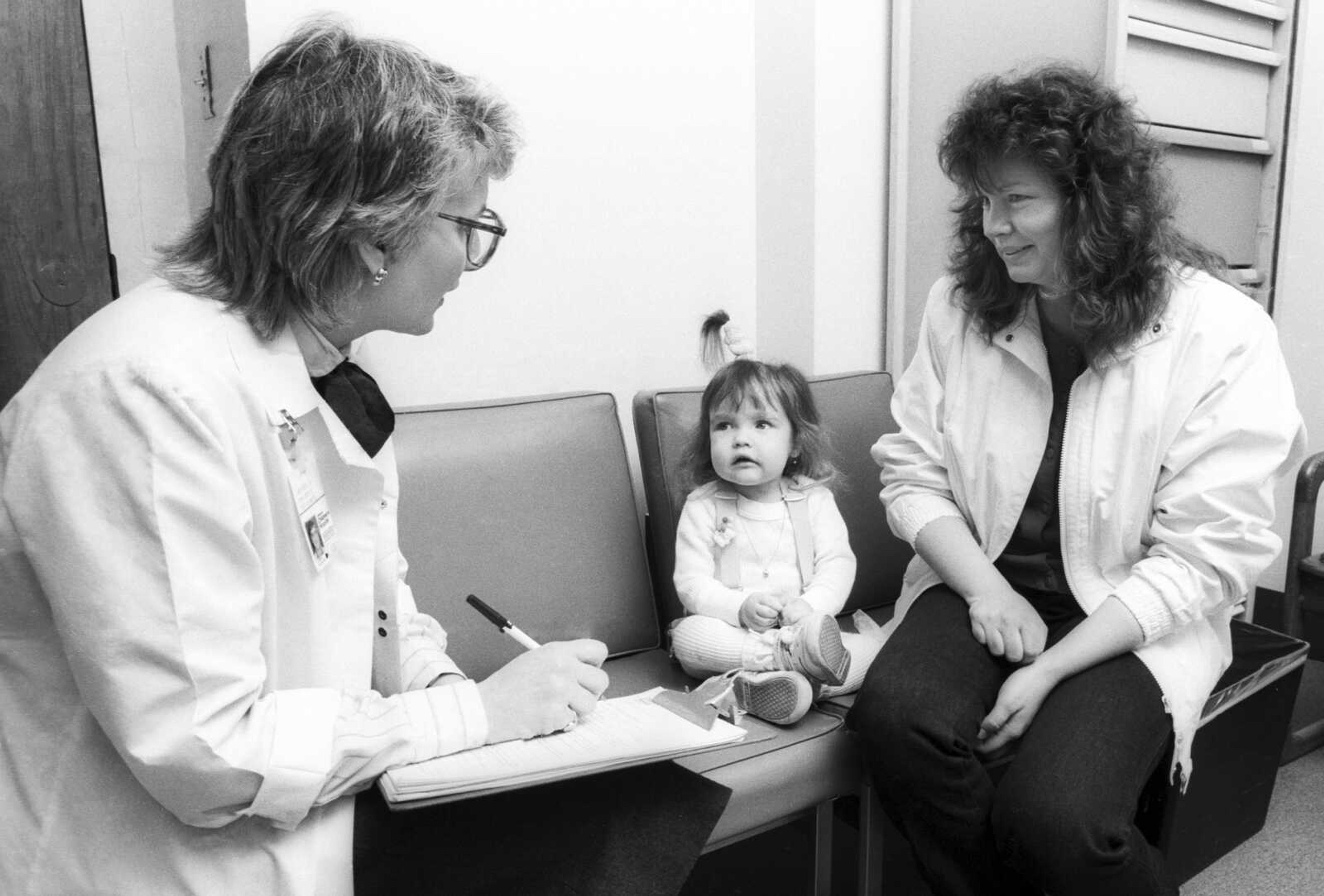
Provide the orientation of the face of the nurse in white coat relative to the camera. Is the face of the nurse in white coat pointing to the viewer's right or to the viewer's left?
to the viewer's right

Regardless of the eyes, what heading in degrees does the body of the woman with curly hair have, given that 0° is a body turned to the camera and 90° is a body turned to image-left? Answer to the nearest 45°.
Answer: approximately 45°

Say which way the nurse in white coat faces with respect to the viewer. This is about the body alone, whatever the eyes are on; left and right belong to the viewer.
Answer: facing to the right of the viewer

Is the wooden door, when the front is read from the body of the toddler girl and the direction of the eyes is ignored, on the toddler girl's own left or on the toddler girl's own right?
on the toddler girl's own right

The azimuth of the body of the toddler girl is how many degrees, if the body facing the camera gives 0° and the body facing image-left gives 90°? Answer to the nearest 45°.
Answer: approximately 0°

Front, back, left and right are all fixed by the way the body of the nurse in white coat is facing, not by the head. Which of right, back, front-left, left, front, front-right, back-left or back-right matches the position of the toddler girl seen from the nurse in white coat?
front-left

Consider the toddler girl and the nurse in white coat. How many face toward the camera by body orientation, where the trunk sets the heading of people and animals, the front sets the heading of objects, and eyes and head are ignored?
1
